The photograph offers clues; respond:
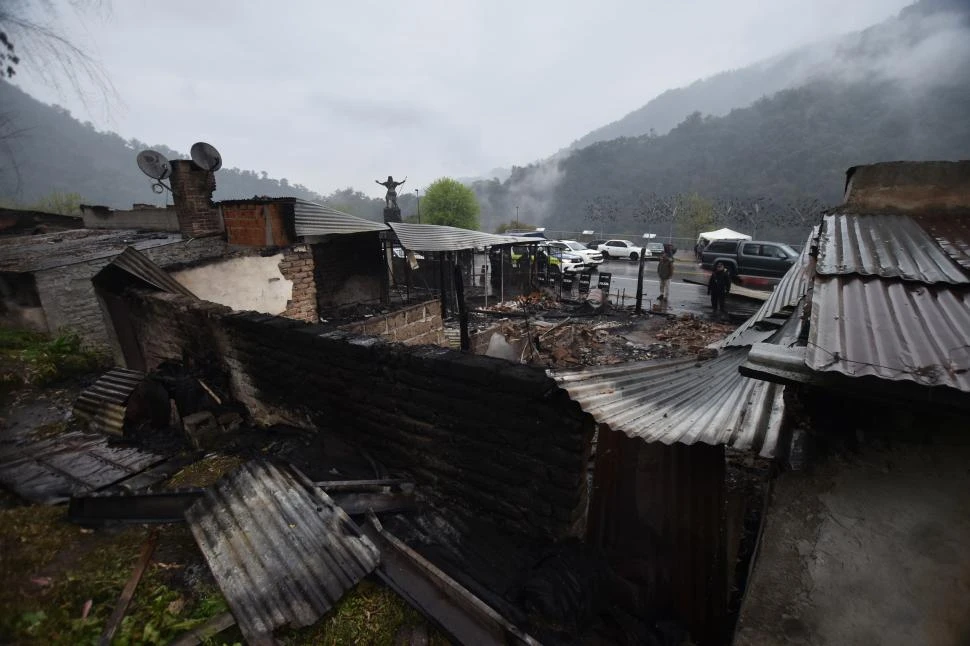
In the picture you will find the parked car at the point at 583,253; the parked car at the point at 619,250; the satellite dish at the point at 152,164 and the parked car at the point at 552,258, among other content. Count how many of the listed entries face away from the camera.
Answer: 0

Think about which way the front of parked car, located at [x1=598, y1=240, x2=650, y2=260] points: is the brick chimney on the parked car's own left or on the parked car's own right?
on the parked car's own right

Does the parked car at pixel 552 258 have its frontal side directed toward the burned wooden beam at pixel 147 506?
no

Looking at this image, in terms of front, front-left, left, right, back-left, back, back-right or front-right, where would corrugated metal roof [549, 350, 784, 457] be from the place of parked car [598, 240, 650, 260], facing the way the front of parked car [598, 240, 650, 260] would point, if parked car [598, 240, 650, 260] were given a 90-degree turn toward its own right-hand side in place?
front-left

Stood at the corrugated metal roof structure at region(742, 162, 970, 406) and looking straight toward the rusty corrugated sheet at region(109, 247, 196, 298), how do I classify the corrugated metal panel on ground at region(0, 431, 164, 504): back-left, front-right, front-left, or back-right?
front-left

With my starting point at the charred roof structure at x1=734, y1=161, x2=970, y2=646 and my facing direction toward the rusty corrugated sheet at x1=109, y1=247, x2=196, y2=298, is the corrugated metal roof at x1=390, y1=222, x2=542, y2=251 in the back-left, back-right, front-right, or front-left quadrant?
front-right

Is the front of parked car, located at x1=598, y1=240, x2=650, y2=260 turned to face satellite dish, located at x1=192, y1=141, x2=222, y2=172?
no

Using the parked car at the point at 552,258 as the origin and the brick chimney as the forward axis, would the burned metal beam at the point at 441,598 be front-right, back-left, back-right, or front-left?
front-left

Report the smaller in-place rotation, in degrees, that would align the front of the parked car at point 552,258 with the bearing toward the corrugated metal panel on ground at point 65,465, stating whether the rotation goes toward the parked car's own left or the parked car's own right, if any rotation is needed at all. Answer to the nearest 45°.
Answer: approximately 45° to the parked car's own right

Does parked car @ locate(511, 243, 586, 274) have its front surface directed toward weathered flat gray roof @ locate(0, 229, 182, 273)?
no
